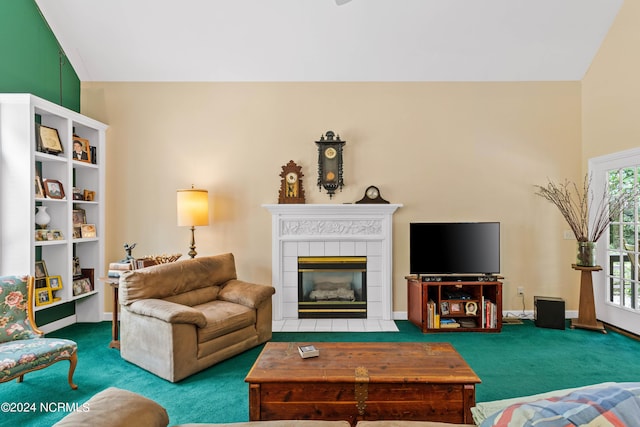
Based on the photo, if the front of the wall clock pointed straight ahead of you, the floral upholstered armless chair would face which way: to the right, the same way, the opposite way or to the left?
to the left

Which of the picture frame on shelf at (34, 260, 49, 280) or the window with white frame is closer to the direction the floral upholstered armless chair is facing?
the window with white frame

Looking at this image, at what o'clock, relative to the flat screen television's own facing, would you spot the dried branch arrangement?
The dried branch arrangement is roughly at 8 o'clock from the flat screen television.

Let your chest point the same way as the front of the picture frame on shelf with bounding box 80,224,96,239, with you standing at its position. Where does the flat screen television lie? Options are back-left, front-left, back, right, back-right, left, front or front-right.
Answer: front

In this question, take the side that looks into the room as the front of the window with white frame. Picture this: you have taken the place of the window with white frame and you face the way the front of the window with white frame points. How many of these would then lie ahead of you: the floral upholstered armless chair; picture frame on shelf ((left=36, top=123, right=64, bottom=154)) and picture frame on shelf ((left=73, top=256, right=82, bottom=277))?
3

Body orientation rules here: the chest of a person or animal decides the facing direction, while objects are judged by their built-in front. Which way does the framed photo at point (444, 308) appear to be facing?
toward the camera

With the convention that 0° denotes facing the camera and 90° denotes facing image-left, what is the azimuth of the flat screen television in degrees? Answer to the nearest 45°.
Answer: approximately 0°

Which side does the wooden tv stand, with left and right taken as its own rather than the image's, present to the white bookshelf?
right

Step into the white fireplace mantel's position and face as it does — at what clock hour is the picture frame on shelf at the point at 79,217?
The picture frame on shelf is roughly at 3 o'clock from the white fireplace mantel.

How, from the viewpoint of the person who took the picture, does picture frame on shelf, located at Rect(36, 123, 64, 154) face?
facing the viewer and to the right of the viewer

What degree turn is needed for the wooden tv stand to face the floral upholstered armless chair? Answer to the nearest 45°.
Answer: approximately 45° to its right
